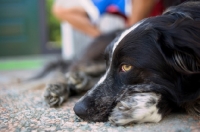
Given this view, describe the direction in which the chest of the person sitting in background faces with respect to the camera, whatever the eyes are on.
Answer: toward the camera

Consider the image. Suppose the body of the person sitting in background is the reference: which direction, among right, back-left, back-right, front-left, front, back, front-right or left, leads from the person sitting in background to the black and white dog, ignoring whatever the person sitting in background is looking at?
front
